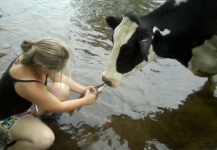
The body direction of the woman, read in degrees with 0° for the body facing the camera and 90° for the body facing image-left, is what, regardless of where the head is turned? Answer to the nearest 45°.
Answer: approximately 270°

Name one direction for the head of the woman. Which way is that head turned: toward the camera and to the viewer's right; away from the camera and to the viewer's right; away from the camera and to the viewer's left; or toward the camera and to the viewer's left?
away from the camera and to the viewer's right

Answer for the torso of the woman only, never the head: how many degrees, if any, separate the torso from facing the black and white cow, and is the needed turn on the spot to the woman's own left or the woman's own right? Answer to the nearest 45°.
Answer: approximately 45° to the woman's own left
